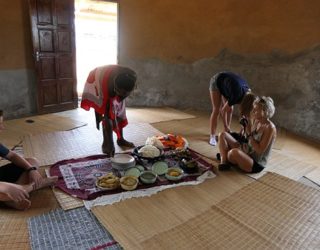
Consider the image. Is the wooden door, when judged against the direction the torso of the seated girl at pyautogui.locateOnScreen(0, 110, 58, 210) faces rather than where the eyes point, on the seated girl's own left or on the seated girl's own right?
on the seated girl's own left

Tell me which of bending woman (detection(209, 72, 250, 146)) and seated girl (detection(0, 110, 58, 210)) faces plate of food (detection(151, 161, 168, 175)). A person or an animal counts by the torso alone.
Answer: the seated girl

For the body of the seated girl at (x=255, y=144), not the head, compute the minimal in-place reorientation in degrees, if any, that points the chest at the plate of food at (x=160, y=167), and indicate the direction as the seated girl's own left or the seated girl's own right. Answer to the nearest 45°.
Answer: approximately 45° to the seated girl's own left

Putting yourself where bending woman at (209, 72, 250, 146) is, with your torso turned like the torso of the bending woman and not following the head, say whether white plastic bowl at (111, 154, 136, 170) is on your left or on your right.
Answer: on your right

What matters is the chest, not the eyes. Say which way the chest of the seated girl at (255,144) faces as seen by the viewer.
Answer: to the viewer's left

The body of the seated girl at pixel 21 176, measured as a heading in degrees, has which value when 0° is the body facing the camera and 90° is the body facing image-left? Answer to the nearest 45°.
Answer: approximately 270°

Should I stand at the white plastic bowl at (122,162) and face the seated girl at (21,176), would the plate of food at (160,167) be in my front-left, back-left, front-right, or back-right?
back-left

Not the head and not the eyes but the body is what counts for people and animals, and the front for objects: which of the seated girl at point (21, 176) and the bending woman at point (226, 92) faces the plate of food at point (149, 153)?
the seated girl

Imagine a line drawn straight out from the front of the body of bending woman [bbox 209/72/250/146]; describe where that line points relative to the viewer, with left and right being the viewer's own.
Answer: facing to the right of the viewer

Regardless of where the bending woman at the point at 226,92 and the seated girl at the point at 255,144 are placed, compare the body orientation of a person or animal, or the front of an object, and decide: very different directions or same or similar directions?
very different directions
